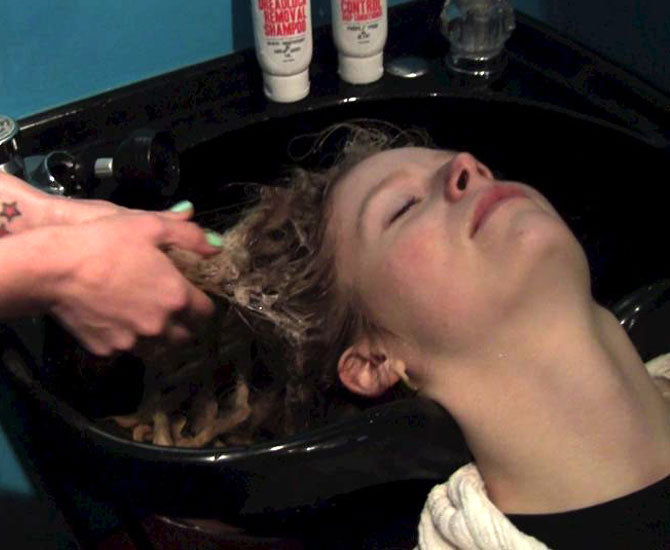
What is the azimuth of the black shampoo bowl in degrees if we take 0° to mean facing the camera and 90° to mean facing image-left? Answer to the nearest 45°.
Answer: approximately 315°
